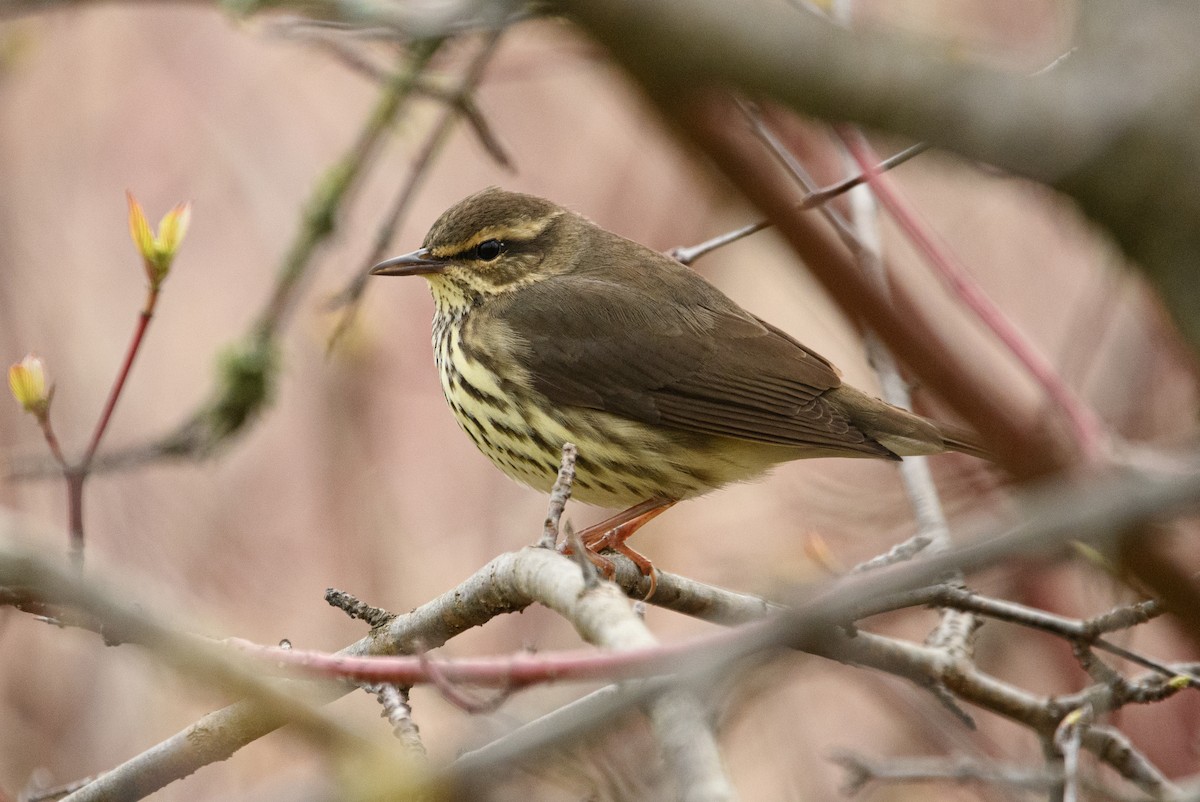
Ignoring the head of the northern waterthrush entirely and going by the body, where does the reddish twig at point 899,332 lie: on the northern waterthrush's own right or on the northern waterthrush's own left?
on the northern waterthrush's own left

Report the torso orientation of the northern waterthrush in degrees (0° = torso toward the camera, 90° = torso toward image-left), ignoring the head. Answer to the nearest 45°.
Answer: approximately 90°

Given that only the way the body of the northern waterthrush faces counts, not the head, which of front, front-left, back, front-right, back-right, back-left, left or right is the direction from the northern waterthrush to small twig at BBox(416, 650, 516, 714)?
left

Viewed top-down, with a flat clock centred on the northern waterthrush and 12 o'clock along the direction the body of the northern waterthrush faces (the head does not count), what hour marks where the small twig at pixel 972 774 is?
The small twig is roughly at 8 o'clock from the northern waterthrush.

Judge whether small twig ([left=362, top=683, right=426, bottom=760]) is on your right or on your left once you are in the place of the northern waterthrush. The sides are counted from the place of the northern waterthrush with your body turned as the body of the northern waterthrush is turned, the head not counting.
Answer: on your left
